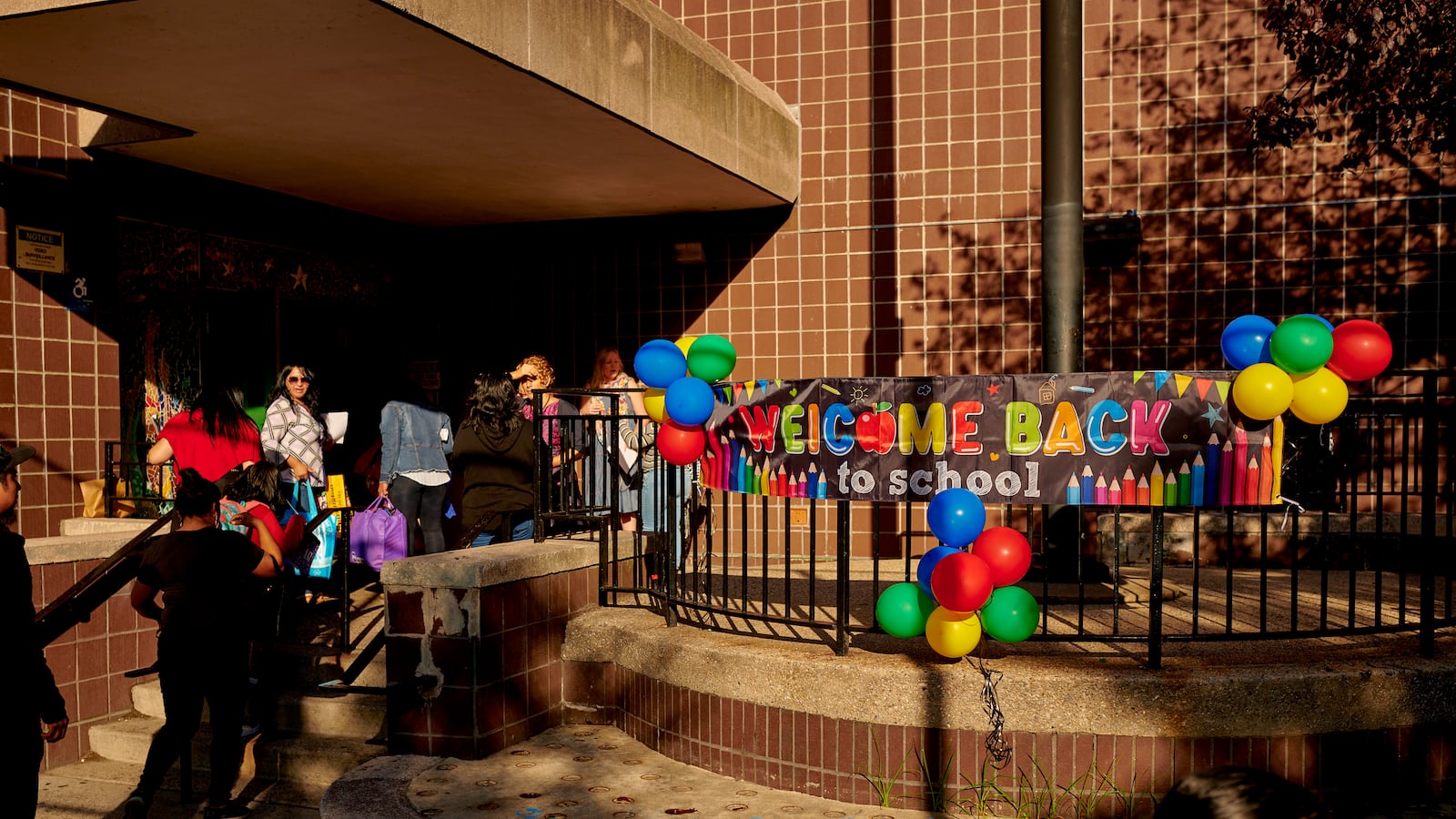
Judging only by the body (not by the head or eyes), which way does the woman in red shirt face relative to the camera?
away from the camera

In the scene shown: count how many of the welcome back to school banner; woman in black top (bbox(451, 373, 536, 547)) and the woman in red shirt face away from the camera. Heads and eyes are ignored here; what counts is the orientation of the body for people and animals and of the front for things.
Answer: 2

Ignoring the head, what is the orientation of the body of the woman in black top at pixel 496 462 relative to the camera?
away from the camera

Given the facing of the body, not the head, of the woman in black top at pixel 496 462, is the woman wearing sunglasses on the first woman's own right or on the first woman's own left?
on the first woman's own left

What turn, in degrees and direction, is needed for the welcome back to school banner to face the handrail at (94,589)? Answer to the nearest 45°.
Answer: approximately 90° to its right

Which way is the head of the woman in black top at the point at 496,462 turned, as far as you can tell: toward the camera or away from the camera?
away from the camera

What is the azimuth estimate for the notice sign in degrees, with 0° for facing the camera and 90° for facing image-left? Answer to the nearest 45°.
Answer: approximately 315°

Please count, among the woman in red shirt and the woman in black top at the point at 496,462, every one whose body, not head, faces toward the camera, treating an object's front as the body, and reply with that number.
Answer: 0

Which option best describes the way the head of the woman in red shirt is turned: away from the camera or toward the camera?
away from the camera

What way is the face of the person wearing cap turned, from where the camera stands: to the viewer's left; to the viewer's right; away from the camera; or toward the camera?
to the viewer's right

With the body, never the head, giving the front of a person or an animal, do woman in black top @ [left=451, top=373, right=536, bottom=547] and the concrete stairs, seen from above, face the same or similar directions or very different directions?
very different directions
